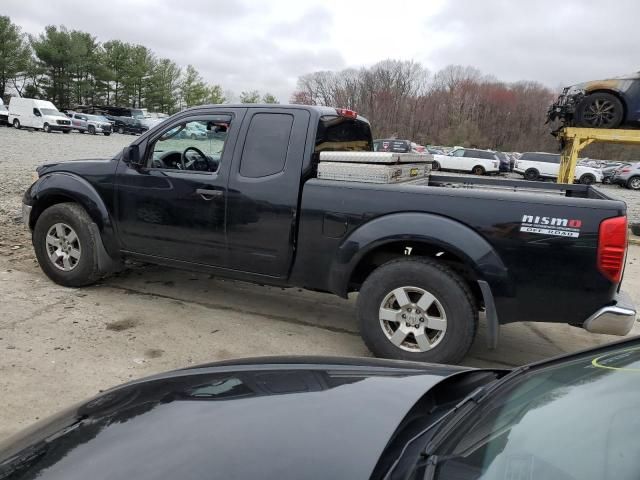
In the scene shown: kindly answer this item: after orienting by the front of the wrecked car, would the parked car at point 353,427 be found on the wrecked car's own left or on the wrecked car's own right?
on the wrecked car's own left

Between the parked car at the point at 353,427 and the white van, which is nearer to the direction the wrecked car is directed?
the white van

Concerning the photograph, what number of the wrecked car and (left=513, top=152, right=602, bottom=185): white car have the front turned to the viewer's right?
1

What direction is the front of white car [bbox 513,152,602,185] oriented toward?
to the viewer's right

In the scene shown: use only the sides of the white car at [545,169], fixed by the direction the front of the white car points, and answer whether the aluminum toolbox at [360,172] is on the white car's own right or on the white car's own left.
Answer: on the white car's own right

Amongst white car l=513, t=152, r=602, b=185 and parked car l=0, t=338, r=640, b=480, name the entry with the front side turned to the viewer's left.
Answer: the parked car

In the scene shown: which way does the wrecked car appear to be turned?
to the viewer's left

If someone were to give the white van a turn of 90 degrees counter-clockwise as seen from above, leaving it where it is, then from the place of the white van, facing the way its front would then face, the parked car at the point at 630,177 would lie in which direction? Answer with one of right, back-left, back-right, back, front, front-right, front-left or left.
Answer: right

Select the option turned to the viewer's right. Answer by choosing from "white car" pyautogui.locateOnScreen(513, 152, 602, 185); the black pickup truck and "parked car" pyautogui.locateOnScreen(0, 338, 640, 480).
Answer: the white car

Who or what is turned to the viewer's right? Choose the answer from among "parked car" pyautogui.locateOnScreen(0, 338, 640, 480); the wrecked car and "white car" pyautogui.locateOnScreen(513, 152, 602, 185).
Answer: the white car

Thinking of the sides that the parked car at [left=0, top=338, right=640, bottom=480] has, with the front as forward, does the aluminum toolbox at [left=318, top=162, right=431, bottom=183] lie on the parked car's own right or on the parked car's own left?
on the parked car's own right

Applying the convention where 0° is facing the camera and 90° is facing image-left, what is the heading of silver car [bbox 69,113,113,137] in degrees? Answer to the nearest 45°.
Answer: approximately 315°

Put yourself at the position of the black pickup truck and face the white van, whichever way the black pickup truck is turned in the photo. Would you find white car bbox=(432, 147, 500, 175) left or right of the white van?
right
